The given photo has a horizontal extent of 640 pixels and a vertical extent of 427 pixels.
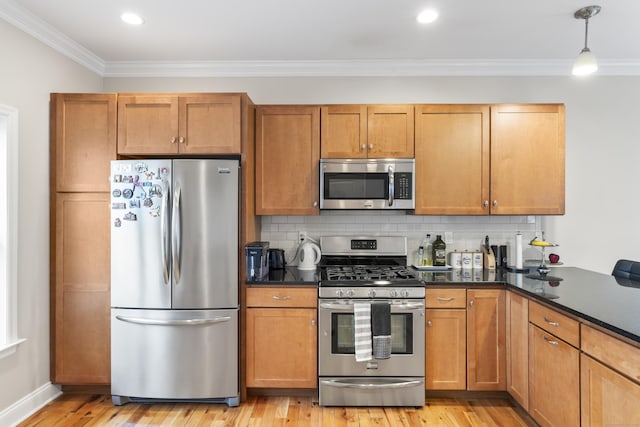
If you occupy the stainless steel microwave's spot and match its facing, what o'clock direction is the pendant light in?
The pendant light is roughly at 10 o'clock from the stainless steel microwave.

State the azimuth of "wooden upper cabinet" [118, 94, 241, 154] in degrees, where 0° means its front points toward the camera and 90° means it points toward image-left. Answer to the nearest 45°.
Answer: approximately 0°

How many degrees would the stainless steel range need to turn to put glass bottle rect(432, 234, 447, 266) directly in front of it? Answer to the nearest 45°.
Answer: approximately 135° to its left

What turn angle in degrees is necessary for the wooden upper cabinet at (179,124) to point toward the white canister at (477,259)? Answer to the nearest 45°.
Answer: approximately 90° to its left

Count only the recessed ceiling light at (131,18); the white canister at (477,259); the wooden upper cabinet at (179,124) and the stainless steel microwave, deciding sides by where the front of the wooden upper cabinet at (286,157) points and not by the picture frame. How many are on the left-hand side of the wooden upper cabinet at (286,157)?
2

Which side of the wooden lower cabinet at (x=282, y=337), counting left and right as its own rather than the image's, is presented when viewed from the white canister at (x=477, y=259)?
left

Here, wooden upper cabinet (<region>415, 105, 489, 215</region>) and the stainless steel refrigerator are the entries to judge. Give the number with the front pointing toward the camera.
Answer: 2

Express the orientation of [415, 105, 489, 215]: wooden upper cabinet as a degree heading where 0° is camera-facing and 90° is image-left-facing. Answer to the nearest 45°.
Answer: approximately 0°

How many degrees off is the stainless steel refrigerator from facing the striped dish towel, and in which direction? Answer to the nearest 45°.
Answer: approximately 45° to its left

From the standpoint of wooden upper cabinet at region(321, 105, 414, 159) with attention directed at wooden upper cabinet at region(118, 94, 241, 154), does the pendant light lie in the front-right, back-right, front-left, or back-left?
back-left
